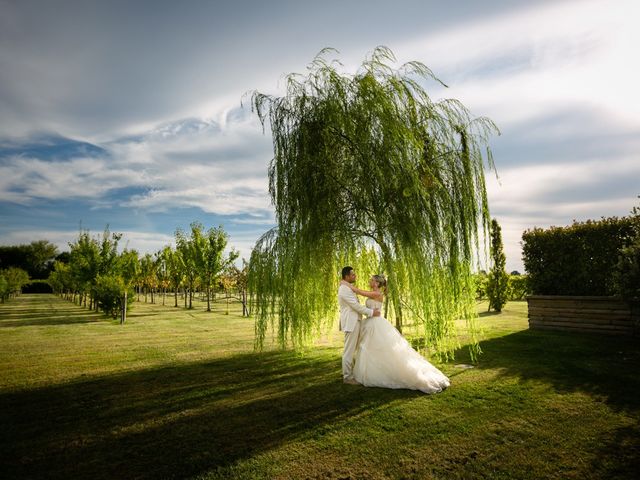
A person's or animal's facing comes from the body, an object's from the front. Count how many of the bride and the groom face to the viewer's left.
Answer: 1

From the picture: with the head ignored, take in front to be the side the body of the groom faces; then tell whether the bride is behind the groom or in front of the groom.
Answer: in front

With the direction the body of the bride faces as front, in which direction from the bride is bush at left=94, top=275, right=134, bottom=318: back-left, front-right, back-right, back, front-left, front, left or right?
front-right

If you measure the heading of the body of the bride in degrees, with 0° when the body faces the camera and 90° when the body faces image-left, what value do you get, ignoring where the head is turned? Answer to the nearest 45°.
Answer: approximately 90°

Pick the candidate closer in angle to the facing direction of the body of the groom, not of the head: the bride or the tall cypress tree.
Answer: the bride

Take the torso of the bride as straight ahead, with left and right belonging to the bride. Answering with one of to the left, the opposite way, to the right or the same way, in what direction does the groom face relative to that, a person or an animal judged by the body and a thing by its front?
the opposite way

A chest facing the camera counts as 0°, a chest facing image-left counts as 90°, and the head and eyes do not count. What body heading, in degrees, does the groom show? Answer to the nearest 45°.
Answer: approximately 270°

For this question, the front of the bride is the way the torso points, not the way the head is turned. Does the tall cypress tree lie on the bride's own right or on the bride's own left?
on the bride's own right
